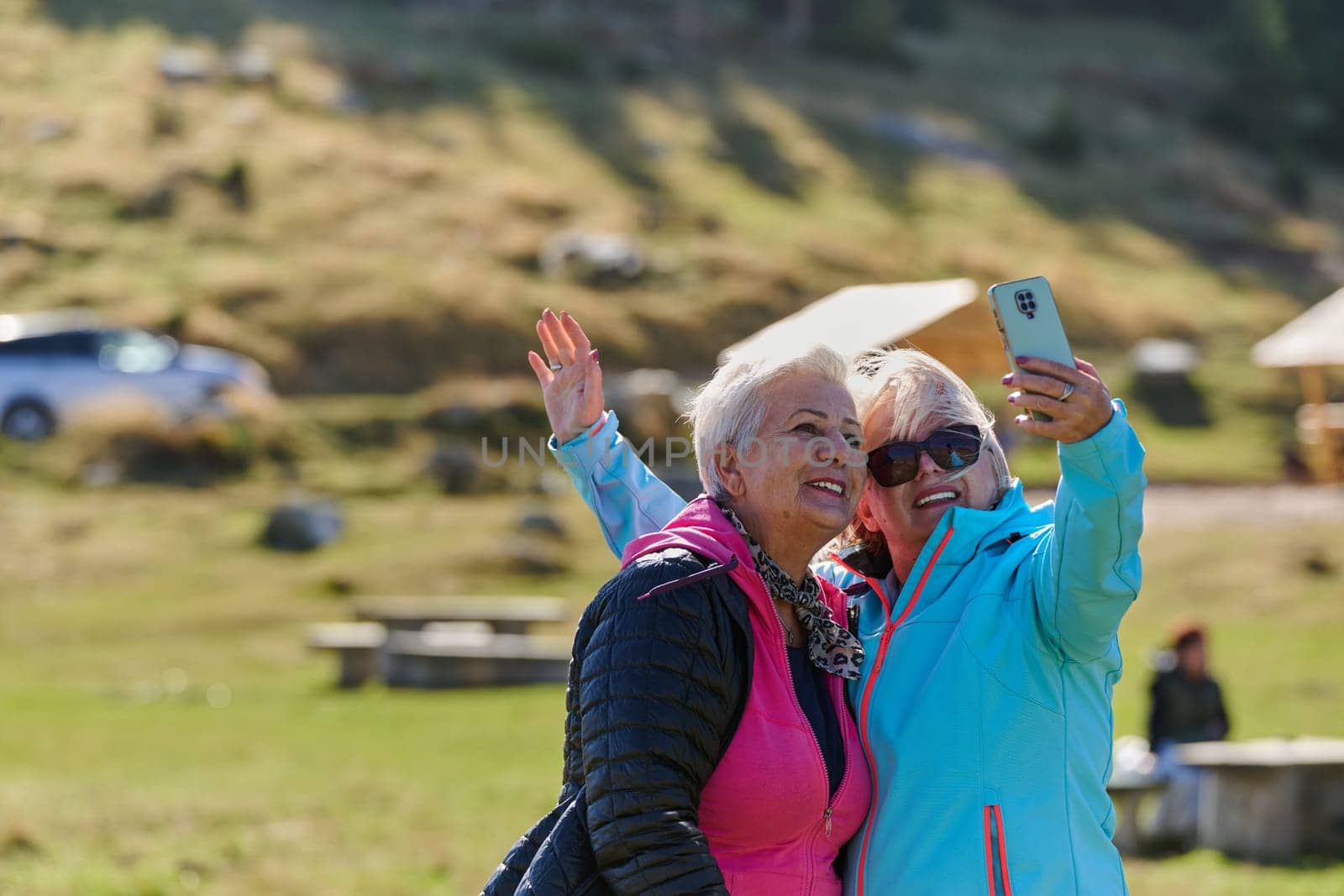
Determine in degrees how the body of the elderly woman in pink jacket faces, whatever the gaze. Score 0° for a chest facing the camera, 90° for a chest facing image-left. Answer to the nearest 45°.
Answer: approximately 315°

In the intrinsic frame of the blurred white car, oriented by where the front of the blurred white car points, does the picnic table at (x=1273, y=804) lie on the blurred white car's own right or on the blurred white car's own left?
on the blurred white car's own right

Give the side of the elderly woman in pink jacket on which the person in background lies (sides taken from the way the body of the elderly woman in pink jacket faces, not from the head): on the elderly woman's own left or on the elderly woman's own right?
on the elderly woman's own left

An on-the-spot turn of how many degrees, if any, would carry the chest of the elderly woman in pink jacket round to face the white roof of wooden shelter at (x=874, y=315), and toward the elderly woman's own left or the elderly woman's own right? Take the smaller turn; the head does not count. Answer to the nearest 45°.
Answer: approximately 135° to the elderly woman's own left

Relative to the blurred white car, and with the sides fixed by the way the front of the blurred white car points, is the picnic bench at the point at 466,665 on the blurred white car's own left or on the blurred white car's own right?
on the blurred white car's own right

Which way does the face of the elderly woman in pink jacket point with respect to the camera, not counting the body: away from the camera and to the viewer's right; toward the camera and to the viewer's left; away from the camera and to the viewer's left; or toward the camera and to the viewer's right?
toward the camera and to the viewer's right

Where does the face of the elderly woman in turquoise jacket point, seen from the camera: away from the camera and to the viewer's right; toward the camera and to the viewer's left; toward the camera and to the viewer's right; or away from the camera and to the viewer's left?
toward the camera and to the viewer's right

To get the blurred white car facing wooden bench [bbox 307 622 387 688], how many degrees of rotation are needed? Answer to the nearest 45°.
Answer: approximately 90° to its right

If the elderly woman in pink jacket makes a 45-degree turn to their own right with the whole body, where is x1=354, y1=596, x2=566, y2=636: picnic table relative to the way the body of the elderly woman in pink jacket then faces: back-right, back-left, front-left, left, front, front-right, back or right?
back

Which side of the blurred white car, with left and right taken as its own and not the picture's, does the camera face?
right
